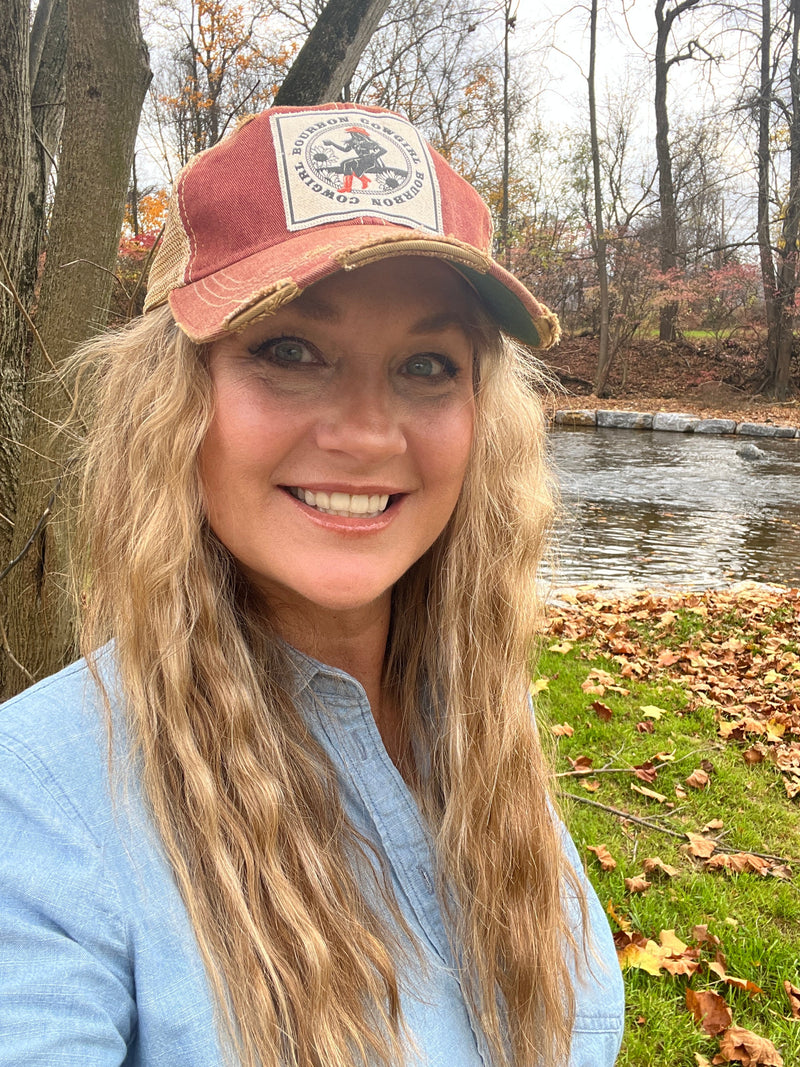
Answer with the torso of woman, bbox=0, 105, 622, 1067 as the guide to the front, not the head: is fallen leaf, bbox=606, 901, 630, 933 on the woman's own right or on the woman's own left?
on the woman's own left

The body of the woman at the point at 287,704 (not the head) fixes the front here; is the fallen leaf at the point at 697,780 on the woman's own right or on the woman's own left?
on the woman's own left

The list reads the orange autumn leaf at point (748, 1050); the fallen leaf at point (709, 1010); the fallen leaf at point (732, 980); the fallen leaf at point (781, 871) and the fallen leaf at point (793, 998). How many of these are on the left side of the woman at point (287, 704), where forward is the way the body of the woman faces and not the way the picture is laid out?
5

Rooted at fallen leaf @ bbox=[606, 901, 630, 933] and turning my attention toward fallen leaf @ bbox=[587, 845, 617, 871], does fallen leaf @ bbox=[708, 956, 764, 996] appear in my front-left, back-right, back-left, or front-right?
back-right

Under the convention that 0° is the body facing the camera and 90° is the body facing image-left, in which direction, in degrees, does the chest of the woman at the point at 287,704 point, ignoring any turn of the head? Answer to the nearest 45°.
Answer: approximately 315°

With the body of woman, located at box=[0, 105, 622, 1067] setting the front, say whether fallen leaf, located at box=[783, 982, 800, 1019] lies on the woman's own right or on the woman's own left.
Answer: on the woman's own left

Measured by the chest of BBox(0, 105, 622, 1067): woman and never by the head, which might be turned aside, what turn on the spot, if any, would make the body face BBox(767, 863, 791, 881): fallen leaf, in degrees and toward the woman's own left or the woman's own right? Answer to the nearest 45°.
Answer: approximately 90° to the woman's own left
